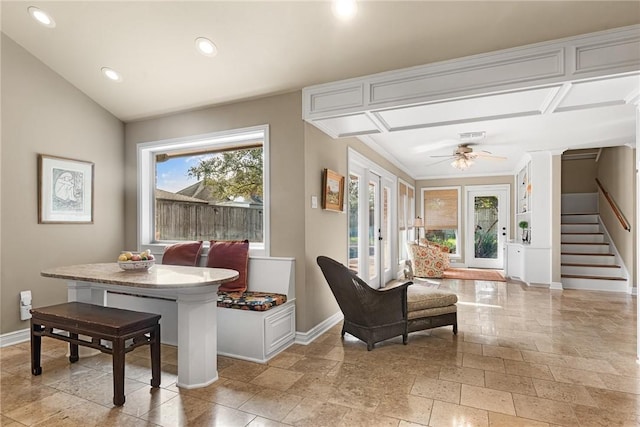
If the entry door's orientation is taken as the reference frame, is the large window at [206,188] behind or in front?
in front

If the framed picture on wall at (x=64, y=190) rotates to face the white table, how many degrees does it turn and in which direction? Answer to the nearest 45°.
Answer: approximately 45° to its right

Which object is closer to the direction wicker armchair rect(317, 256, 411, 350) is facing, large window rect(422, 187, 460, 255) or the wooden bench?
the large window

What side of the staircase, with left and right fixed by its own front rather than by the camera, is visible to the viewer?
front

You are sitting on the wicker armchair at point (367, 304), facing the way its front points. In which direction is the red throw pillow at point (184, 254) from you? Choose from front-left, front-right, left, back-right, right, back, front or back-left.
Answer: back-left

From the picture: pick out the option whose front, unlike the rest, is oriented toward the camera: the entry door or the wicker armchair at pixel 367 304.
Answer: the entry door

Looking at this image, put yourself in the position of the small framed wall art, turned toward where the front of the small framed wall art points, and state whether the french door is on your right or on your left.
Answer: on your left

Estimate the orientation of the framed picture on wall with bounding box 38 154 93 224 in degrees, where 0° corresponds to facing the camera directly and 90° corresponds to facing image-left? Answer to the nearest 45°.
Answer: approximately 315°
